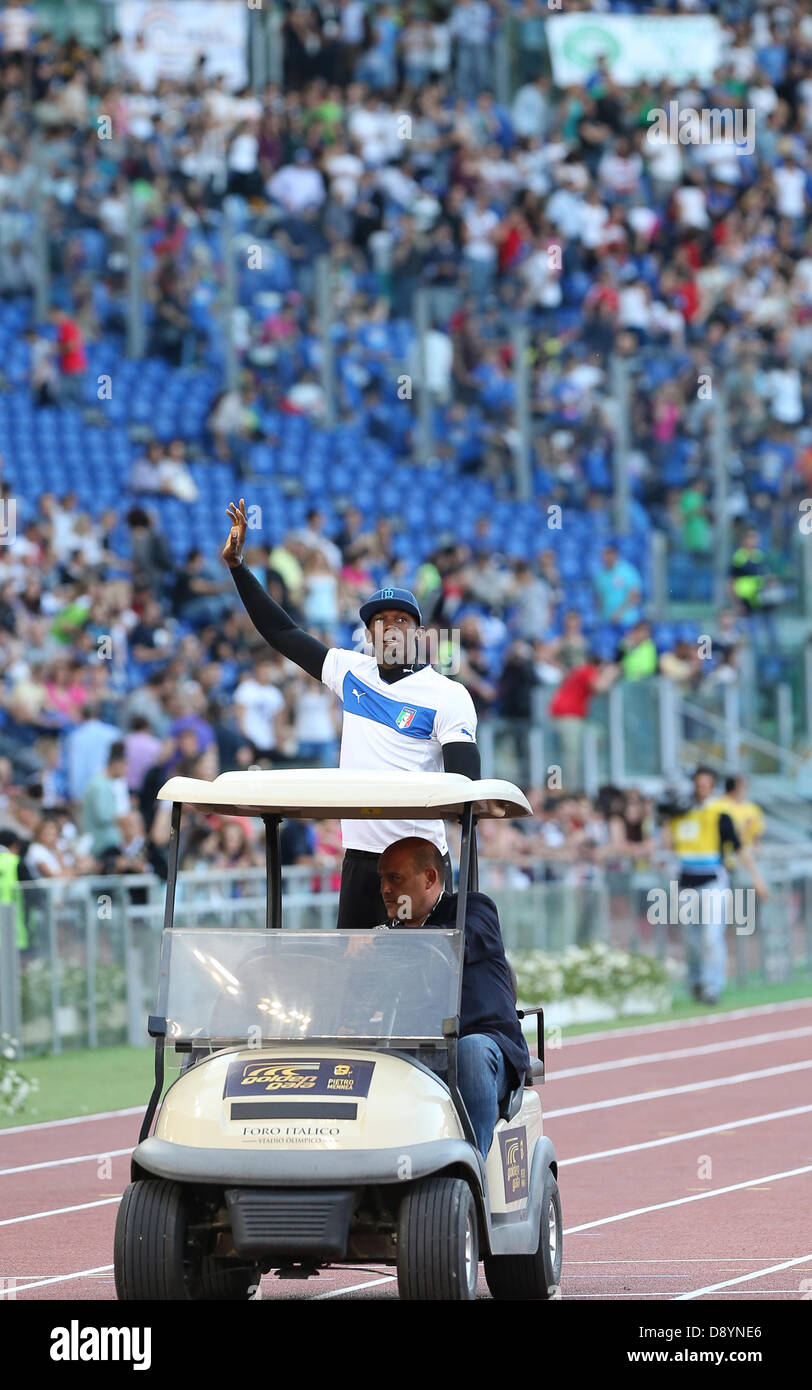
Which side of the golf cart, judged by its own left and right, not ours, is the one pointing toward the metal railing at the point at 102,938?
back

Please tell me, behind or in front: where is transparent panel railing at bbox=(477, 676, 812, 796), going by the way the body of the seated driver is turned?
behind

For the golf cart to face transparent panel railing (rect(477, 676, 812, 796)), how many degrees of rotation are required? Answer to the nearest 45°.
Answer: approximately 180°

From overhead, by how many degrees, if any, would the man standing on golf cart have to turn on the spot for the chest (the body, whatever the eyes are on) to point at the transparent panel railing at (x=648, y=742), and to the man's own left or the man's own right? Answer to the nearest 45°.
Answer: approximately 180°

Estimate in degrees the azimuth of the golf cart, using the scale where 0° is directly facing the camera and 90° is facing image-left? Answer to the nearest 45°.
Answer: approximately 0°
